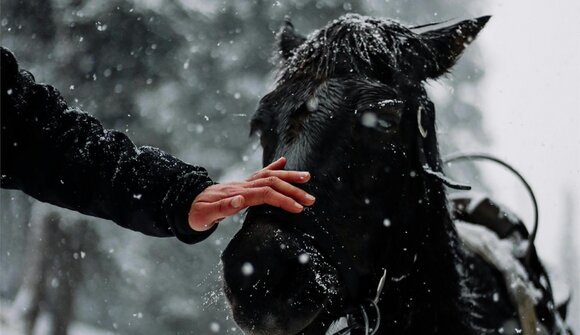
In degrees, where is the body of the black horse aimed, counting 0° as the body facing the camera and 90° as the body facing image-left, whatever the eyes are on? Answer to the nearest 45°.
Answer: approximately 45°
